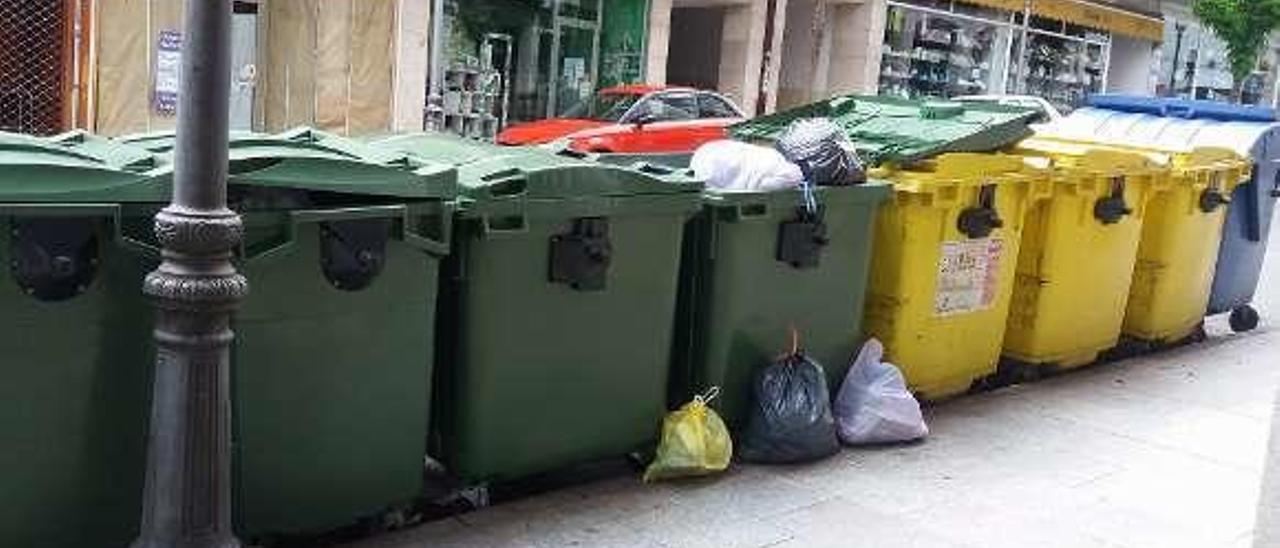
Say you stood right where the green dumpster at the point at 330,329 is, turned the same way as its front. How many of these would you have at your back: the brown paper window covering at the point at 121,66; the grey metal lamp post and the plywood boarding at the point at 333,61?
2

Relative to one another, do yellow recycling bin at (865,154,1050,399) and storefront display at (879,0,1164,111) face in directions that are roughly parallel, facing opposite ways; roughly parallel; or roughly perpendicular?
roughly parallel

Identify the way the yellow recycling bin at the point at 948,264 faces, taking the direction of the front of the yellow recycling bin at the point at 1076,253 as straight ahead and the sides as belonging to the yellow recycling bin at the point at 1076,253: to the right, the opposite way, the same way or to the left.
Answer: the same way

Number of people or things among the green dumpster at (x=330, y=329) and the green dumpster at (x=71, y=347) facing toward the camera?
2

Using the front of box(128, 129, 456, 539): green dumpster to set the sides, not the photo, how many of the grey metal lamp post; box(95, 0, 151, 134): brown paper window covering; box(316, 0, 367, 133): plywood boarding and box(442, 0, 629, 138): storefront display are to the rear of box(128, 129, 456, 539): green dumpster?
3

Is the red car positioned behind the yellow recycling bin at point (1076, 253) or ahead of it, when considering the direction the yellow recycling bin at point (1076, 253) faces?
behind

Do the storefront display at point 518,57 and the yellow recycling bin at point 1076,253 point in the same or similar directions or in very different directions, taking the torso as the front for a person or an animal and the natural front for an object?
same or similar directions

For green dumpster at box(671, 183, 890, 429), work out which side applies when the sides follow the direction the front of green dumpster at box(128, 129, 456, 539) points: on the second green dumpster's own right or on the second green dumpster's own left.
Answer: on the second green dumpster's own left

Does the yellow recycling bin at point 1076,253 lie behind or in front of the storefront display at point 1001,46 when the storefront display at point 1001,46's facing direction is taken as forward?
in front

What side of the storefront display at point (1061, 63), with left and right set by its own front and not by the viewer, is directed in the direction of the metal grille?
right

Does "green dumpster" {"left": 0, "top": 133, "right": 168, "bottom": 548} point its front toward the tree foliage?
no

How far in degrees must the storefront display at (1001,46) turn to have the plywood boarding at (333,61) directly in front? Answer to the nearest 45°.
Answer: approximately 90° to its right

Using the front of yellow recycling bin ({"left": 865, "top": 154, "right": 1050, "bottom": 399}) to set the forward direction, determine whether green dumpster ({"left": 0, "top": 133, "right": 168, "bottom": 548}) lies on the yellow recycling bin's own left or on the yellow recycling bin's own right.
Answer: on the yellow recycling bin's own right

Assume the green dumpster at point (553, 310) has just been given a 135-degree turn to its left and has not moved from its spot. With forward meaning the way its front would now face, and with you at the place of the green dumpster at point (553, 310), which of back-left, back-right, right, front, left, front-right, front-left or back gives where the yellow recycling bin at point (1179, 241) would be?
front-right

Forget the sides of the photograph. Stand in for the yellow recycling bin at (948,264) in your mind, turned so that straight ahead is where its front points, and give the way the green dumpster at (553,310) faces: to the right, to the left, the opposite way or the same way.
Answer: the same way

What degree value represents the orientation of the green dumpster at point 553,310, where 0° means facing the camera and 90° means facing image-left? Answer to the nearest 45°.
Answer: approximately 315°

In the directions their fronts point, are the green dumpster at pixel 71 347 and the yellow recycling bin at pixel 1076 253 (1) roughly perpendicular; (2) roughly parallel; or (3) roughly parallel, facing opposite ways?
roughly parallel

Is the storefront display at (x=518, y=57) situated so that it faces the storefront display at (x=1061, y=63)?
no

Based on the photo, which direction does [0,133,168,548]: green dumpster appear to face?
toward the camera

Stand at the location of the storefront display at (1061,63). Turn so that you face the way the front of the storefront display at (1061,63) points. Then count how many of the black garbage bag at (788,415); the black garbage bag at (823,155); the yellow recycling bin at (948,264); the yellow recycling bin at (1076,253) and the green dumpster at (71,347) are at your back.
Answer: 0

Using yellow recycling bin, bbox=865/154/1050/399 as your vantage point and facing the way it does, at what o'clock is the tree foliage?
The tree foliage is roughly at 8 o'clock from the yellow recycling bin.

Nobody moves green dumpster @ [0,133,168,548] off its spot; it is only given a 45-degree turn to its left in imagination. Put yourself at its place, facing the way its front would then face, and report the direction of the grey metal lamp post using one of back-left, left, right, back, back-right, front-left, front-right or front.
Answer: front
